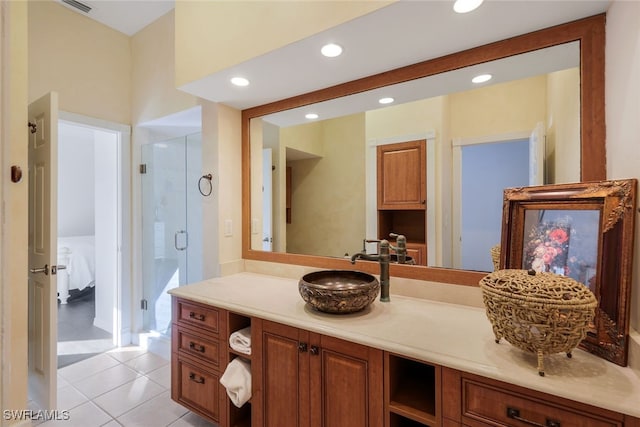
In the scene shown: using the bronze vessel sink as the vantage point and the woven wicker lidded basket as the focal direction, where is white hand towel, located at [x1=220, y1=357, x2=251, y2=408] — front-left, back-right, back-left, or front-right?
back-right

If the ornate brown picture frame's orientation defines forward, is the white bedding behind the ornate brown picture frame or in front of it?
in front

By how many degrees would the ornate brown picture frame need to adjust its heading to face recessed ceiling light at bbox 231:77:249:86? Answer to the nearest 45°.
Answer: approximately 45° to its right

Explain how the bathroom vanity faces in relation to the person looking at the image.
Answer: facing the viewer and to the left of the viewer

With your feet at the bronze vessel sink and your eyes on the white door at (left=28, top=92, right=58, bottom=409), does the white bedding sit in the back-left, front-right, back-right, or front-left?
front-right

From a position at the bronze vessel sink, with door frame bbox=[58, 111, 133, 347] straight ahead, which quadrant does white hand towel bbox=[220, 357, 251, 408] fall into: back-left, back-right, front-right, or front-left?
front-left
